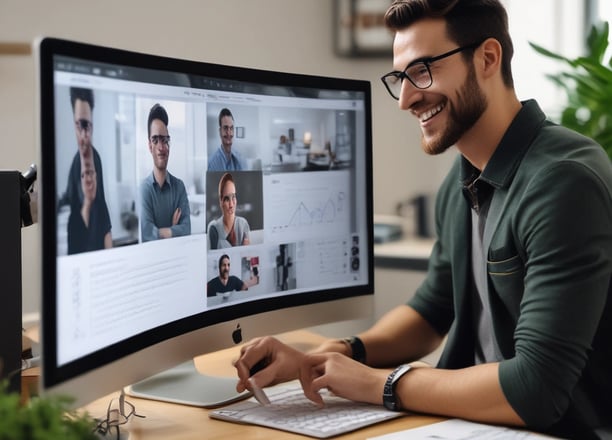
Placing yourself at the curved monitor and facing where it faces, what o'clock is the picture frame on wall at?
The picture frame on wall is roughly at 8 o'clock from the curved monitor.

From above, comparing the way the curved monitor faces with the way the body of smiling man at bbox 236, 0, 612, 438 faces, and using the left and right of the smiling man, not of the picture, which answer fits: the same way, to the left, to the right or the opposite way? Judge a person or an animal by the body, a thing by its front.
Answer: to the left

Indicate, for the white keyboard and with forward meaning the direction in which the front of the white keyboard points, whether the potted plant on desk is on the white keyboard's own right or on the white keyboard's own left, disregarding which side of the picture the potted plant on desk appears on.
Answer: on the white keyboard's own right

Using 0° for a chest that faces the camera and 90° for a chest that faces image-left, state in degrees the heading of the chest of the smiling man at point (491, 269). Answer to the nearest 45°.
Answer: approximately 45°

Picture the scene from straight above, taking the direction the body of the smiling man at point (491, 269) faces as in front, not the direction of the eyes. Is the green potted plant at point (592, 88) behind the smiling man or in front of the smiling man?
behind

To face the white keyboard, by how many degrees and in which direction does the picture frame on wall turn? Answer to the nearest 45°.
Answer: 0° — it already faces it

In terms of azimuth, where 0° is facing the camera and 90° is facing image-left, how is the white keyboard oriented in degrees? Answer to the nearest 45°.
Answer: approximately 315°

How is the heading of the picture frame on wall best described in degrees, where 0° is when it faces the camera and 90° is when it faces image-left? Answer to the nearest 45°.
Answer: approximately 0°

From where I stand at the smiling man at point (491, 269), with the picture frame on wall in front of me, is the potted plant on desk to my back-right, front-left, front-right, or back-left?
back-left

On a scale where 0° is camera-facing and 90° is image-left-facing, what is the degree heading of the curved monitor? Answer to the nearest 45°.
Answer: approximately 315°
